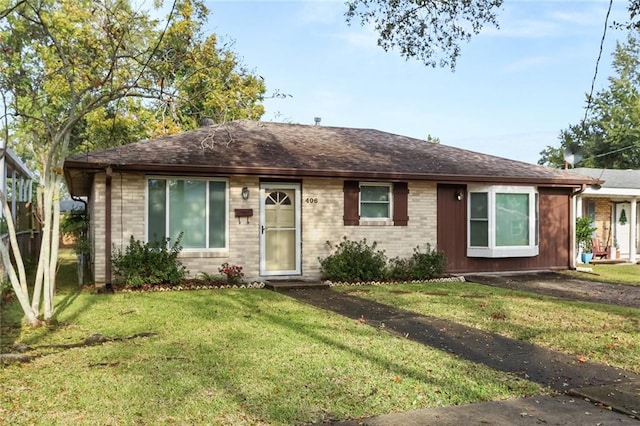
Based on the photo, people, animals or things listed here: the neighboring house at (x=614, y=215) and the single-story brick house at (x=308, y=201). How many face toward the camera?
2

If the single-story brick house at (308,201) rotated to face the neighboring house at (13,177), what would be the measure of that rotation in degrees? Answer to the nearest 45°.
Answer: approximately 135° to its right

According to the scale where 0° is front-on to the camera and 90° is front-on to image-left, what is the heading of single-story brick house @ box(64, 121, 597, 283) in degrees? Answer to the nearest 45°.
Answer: approximately 0°

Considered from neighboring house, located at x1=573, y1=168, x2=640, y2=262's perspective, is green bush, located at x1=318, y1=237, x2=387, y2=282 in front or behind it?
in front

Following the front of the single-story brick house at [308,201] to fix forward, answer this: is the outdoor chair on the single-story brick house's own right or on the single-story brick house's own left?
on the single-story brick house's own left

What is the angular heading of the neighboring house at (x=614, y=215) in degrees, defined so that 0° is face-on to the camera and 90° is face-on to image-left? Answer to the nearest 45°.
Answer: approximately 0°

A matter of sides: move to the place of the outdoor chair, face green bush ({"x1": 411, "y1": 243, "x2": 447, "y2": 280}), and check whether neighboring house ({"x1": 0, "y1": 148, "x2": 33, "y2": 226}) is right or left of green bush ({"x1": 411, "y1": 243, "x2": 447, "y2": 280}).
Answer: right

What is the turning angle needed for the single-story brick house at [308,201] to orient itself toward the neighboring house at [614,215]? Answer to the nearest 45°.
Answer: approximately 135° to its left

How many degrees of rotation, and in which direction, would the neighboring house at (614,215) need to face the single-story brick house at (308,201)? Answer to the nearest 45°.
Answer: approximately 45° to its right
